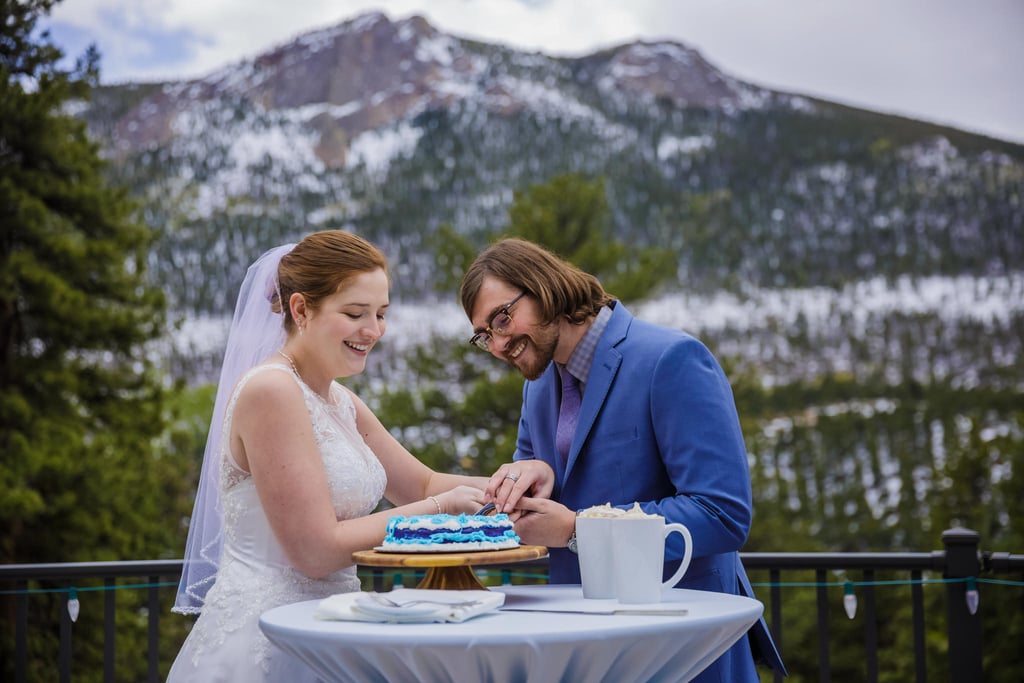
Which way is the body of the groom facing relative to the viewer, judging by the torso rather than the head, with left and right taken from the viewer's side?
facing the viewer and to the left of the viewer

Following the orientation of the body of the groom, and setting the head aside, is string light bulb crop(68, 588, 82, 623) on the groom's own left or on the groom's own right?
on the groom's own right

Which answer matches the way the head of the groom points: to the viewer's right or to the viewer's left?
to the viewer's left

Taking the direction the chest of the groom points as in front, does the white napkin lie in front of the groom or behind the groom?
in front

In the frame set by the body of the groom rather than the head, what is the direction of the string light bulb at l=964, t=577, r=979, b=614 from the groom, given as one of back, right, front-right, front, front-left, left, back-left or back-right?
back

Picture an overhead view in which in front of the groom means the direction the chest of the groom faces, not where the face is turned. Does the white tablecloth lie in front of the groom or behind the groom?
in front

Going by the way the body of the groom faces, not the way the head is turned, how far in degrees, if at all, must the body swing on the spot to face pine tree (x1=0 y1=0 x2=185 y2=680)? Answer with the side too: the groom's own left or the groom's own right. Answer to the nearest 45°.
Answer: approximately 90° to the groom's own right

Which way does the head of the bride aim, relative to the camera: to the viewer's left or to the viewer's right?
to the viewer's right
